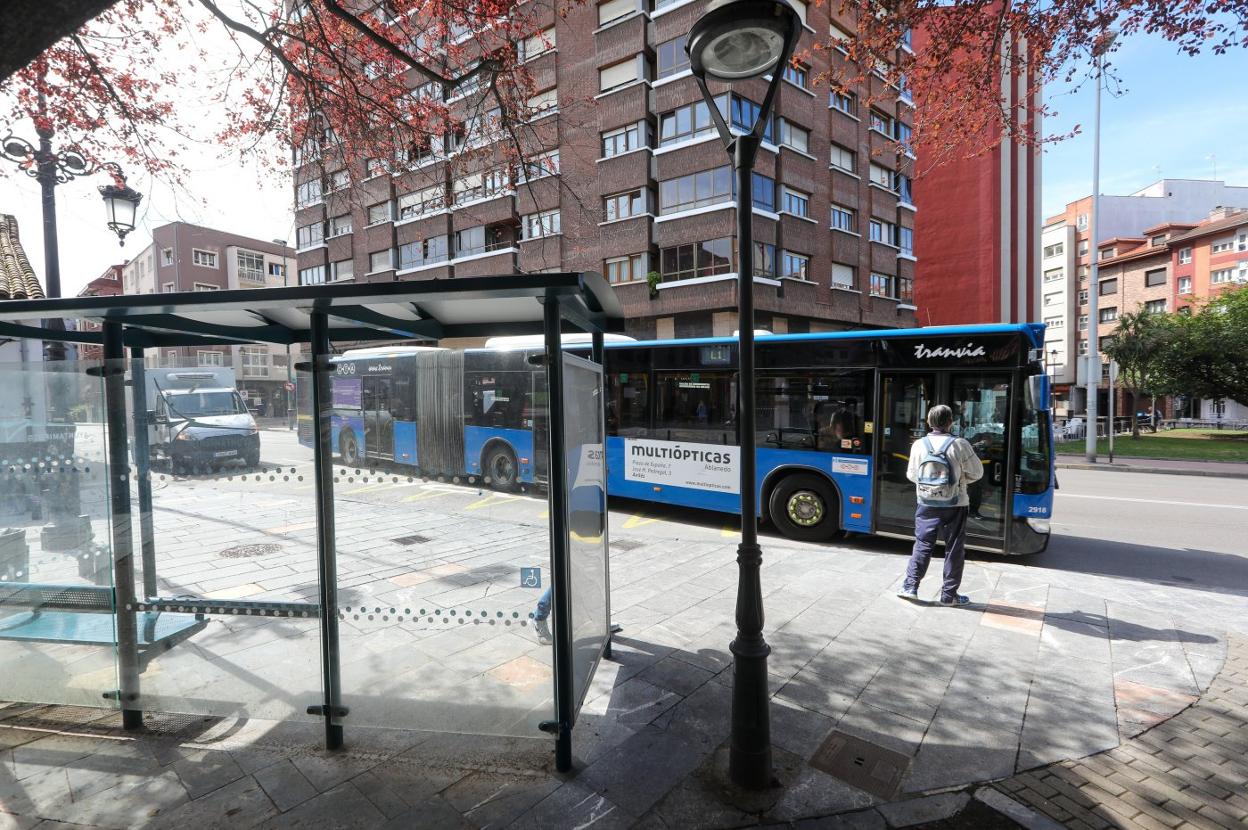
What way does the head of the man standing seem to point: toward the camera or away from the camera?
away from the camera

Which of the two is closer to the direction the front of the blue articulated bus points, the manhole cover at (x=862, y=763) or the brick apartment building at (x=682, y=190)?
the manhole cover

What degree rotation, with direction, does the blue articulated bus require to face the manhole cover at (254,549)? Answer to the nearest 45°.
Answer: approximately 90° to its right

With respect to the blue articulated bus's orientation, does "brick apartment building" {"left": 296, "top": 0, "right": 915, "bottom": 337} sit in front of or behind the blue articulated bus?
behind

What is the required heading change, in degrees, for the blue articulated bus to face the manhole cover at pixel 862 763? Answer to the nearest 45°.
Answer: approximately 45° to its right

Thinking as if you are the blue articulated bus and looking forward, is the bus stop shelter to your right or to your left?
on your right

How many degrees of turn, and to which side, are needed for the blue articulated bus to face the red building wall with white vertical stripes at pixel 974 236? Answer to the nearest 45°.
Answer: approximately 90° to its left

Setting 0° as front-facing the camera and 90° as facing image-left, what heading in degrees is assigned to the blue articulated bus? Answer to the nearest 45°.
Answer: approximately 315°
